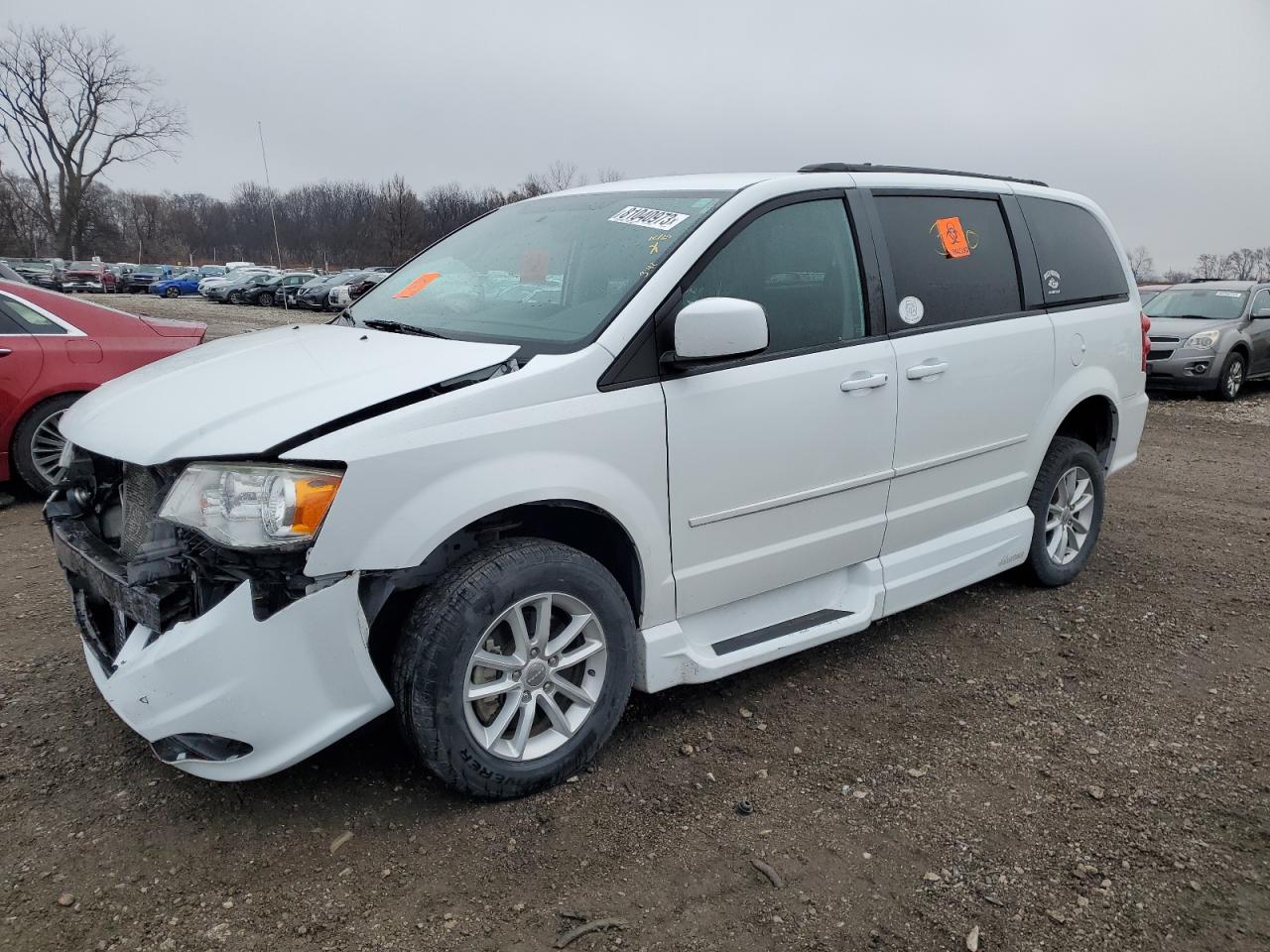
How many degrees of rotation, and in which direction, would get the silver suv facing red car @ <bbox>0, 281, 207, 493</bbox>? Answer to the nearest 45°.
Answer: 0° — it already faces it

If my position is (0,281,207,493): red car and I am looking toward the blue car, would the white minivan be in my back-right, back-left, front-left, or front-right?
back-right

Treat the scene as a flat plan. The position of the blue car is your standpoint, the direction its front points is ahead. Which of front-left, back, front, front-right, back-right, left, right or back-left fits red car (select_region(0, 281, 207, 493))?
front-left

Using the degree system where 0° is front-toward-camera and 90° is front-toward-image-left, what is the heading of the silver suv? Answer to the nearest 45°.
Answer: approximately 45°

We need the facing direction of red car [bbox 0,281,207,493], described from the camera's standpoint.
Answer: facing to the left of the viewer

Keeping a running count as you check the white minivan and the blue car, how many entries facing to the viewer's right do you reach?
0

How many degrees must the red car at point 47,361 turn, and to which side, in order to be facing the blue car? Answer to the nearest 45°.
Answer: approximately 90° to its right

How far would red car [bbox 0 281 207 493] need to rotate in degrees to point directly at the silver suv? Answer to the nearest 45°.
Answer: approximately 180°

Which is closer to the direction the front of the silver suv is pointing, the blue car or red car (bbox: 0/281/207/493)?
the red car
